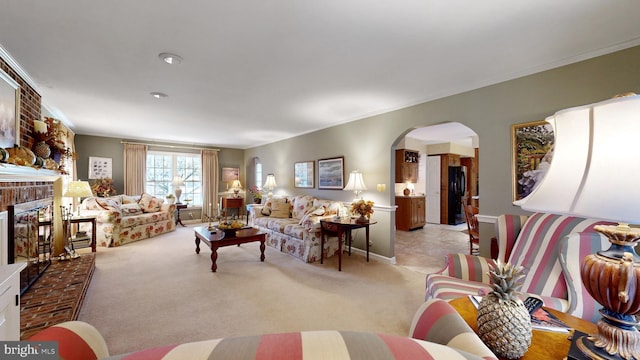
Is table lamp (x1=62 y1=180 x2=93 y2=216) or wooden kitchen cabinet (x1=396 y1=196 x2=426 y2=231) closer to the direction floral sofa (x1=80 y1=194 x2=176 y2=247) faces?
the wooden kitchen cabinet

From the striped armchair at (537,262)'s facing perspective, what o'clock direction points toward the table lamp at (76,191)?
The table lamp is roughly at 1 o'clock from the striped armchair.

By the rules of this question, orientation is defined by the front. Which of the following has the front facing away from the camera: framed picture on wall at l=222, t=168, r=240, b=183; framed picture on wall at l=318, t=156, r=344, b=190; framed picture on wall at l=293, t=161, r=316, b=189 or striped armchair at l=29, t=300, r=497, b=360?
the striped armchair

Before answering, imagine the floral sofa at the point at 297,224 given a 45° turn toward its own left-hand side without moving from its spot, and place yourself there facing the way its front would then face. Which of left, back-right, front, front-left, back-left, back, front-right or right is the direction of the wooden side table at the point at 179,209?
back-right

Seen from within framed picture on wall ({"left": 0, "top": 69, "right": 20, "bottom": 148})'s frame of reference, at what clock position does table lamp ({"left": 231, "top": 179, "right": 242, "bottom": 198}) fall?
The table lamp is roughly at 11 o'clock from the framed picture on wall.

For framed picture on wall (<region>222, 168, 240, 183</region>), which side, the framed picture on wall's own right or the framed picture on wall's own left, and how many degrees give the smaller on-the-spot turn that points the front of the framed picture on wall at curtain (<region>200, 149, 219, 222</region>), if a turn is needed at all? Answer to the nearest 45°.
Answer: approximately 45° to the framed picture on wall's own right

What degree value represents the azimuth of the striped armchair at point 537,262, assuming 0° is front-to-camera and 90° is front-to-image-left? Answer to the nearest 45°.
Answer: approximately 45°

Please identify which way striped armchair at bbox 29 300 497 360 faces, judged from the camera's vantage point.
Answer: facing away from the viewer

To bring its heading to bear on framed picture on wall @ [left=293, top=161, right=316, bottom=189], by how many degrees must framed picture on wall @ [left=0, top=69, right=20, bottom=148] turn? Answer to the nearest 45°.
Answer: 0° — it already faces it

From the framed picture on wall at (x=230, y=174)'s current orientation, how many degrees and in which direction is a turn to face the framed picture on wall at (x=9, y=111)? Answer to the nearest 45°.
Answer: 0° — it already faces it

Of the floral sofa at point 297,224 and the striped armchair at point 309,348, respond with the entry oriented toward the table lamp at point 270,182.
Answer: the striped armchair

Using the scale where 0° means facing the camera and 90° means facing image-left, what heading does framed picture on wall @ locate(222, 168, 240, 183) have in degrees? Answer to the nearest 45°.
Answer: approximately 0°
